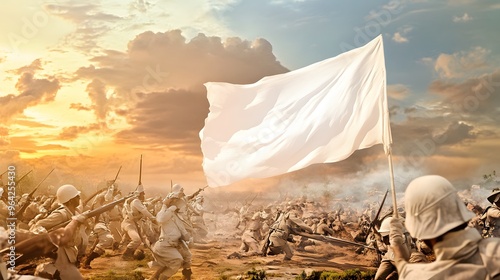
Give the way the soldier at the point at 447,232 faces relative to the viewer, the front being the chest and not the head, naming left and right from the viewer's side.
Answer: facing away from the viewer and to the left of the viewer

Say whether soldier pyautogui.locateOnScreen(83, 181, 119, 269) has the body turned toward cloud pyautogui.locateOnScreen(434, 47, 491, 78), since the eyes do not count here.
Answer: yes

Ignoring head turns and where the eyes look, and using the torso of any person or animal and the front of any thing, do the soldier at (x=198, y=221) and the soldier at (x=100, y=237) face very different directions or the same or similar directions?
same or similar directions

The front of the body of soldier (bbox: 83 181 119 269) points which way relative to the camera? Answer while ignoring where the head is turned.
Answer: to the viewer's right

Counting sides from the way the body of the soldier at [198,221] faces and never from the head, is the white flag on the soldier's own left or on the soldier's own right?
on the soldier's own right

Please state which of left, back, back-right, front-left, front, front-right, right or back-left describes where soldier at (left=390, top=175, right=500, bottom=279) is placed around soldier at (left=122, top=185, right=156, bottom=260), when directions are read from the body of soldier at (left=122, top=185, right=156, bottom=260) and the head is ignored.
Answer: right

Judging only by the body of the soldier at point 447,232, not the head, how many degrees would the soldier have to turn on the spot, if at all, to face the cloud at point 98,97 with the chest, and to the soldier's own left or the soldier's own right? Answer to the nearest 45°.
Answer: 0° — they already face it

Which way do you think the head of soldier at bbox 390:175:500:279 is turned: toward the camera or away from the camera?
away from the camera

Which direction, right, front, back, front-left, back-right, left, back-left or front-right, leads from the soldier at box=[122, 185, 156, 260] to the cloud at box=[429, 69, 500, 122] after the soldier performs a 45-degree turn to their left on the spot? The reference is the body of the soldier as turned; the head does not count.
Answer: front-right

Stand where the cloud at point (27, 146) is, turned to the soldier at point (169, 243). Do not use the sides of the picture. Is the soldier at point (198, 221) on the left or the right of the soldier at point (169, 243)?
left

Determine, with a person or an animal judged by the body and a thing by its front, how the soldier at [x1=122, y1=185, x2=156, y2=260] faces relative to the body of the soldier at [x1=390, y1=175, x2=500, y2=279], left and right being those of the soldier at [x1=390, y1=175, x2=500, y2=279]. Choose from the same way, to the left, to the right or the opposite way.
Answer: to the right
